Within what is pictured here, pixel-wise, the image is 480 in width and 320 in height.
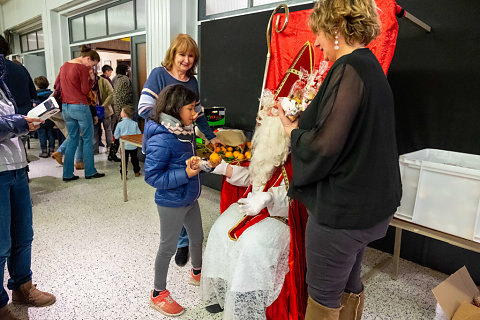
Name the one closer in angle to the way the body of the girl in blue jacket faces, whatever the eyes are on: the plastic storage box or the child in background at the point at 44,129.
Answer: the plastic storage box

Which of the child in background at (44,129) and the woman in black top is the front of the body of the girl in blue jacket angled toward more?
the woman in black top

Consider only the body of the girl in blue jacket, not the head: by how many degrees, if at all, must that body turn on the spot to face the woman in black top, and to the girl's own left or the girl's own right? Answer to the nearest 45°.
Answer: approximately 45° to the girl's own right

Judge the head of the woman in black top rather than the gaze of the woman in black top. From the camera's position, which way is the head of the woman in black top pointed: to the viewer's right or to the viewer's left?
to the viewer's left

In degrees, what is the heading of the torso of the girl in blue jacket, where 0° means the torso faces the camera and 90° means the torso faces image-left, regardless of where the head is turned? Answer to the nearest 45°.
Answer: approximately 270°

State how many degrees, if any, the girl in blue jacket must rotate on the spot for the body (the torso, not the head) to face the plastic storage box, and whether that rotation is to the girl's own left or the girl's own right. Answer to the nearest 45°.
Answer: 0° — they already face it
